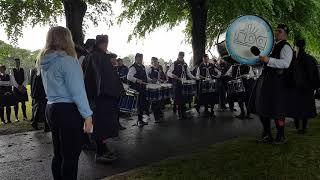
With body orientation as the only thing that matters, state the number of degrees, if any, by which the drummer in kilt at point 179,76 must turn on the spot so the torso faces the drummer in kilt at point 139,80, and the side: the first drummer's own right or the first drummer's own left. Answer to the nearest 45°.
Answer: approximately 90° to the first drummer's own right

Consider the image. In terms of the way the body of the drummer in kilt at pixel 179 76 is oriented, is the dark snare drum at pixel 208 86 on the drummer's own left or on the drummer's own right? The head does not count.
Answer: on the drummer's own left

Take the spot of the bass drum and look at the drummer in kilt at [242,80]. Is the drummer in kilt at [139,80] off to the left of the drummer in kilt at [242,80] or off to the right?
left

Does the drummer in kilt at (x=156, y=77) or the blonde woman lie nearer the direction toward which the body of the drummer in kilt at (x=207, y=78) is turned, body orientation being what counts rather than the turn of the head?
the blonde woman

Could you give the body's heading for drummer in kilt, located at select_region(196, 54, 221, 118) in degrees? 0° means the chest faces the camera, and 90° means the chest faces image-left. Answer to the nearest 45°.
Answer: approximately 0°

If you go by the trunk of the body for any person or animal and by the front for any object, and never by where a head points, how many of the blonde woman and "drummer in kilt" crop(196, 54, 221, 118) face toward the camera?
1

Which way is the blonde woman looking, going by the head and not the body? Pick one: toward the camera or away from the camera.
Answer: away from the camera

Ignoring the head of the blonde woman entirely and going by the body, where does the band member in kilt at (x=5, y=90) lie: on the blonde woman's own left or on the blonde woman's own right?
on the blonde woman's own left

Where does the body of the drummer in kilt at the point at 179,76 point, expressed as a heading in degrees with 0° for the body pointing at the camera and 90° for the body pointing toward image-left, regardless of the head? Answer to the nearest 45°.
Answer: approximately 315°
